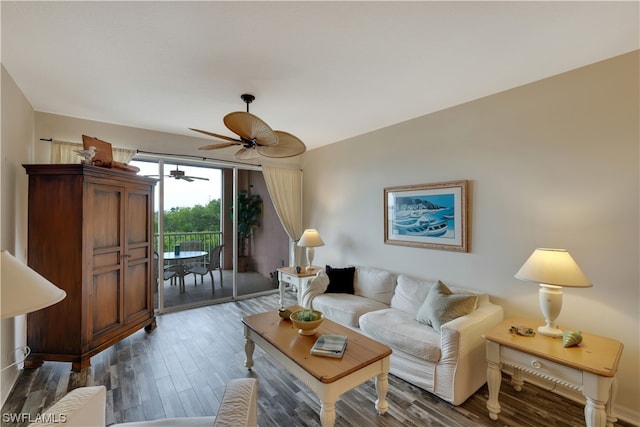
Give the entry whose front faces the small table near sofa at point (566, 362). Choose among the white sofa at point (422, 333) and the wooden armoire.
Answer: the wooden armoire

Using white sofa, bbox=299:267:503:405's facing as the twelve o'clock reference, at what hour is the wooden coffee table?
The wooden coffee table is roughly at 12 o'clock from the white sofa.

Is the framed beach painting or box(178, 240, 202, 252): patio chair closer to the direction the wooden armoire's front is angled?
the framed beach painting

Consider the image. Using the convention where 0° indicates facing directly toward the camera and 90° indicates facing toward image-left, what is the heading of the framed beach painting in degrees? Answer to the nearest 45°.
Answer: approximately 45°

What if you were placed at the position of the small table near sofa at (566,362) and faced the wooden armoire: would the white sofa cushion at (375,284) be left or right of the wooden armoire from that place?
right

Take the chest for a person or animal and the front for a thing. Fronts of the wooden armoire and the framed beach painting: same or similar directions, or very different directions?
very different directions

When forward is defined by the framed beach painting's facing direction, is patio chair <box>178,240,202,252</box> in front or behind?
in front

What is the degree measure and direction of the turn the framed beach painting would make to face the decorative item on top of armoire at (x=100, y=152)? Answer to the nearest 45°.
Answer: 0° — it already faces it

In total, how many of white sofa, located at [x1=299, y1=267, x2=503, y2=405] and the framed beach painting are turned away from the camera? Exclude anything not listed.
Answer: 0

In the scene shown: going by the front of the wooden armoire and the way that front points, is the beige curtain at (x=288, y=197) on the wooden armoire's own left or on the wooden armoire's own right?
on the wooden armoire's own left
